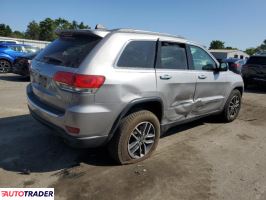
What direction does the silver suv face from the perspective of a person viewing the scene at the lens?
facing away from the viewer and to the right of the viewer

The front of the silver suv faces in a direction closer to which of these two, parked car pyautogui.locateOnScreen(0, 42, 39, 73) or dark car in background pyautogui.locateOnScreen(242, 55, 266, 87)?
the dark car in background

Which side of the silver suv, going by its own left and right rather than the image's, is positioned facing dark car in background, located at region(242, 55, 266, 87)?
front

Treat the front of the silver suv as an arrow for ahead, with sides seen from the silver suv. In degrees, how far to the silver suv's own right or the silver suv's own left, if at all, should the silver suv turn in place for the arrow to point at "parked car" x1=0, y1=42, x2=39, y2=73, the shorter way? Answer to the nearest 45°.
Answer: approximately 90° to the silver suv's own left

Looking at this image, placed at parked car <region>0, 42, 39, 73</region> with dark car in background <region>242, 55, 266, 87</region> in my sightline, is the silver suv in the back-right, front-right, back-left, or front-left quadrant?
front-right
